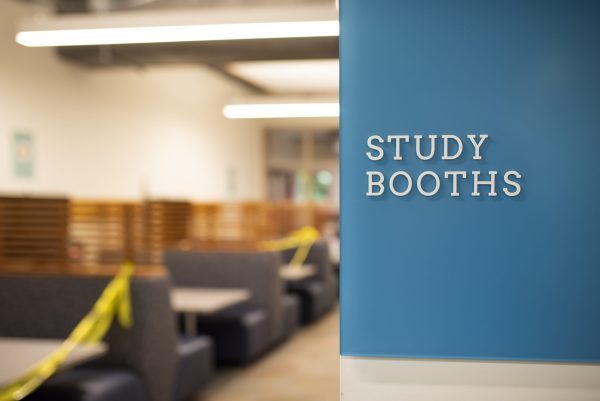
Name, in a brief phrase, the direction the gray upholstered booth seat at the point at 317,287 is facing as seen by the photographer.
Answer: facing the viewer and to the left of the viewer

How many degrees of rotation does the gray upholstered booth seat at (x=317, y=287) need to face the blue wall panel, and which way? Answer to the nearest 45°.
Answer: approximately 45° to its left

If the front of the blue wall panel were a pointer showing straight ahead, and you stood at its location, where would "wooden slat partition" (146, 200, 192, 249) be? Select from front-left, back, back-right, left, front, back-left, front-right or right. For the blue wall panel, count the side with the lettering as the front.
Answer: back-right

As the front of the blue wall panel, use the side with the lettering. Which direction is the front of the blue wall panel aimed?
toward the camera

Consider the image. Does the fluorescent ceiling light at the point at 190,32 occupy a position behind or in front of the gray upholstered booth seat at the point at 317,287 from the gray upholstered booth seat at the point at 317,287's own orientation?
in front

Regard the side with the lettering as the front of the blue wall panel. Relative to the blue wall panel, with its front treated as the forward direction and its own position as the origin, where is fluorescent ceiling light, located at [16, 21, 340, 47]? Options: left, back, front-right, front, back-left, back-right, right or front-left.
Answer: back-right

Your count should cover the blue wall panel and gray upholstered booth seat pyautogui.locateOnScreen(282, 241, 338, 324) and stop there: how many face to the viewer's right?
0

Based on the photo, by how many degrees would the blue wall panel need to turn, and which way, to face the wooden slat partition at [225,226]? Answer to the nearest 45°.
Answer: approximately 135° to its right
